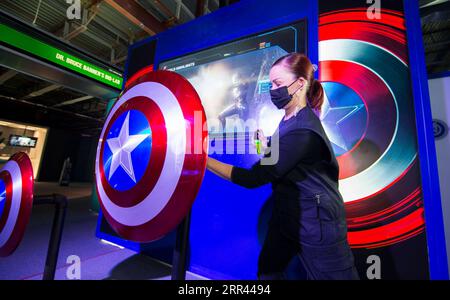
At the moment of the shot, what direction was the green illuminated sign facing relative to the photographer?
facing the viewer and to the right of the viewer

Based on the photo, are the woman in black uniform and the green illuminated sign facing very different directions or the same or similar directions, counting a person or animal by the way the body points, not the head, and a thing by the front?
very different directions

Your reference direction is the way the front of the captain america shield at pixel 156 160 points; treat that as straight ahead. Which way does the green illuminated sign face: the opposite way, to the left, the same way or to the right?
to the left

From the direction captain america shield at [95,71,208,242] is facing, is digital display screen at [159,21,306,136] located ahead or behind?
behind

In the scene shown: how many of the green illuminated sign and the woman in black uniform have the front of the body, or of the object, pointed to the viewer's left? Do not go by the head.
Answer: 1

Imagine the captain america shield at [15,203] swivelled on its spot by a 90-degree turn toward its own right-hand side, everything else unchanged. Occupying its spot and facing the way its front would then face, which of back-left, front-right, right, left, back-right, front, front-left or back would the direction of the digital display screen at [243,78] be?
back-right

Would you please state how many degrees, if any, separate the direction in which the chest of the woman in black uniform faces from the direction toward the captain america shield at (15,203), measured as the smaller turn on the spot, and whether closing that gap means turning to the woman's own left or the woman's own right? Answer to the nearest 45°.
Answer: approximately 45° to the woman's own left

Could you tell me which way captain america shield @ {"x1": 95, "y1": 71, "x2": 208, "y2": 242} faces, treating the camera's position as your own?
facing the viewer and to the left of the viewer

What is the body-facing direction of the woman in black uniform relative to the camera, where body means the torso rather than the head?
to the viewer's left

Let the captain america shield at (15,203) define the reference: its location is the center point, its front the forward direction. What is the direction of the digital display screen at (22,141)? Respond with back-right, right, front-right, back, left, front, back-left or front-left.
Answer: back-right

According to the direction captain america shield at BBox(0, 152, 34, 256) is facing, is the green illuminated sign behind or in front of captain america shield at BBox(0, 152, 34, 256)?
behind

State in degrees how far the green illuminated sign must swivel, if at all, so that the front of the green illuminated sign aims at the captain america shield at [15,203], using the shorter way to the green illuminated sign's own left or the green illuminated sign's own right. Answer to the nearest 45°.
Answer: approximately 45° to the green illuminated sign's own right
